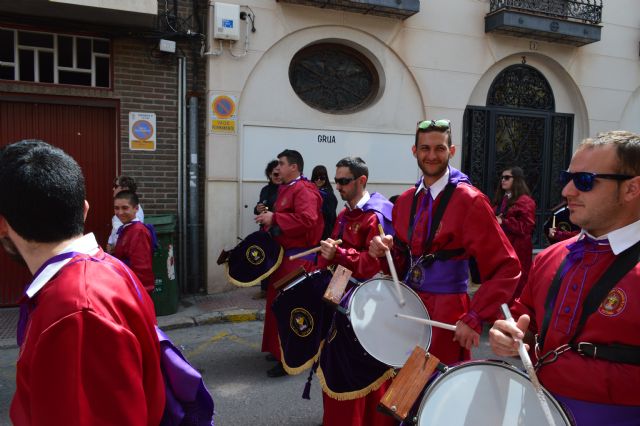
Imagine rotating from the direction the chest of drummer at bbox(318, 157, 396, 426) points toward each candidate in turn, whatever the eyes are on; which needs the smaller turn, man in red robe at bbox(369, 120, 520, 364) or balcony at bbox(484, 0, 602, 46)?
the man in red robe

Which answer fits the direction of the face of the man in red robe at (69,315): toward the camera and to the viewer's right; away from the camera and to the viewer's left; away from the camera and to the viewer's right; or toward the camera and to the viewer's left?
away from the camera and to the viewer's left

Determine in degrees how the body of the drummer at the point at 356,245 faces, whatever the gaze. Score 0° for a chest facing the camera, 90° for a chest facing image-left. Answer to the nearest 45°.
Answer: approximately 45°

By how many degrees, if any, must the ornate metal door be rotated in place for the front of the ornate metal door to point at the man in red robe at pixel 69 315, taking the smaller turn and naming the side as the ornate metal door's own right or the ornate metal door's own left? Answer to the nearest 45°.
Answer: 0° — it already faces them

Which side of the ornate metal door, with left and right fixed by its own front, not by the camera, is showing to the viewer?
front

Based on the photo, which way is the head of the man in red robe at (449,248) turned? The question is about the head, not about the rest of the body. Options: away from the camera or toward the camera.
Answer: toward the camera

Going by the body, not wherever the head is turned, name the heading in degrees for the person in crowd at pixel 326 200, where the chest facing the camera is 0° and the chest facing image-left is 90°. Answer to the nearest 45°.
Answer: approximately 45°

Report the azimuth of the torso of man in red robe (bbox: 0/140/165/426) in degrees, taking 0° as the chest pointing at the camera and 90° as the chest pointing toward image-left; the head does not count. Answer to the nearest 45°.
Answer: approximately 135°

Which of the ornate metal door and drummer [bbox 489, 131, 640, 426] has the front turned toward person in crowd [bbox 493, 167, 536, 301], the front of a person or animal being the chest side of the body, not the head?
the ornate metal door

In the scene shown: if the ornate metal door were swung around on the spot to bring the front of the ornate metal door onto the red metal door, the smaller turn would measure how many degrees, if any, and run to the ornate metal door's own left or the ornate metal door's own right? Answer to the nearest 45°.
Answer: approximately 45° to the ornate metal door's own right

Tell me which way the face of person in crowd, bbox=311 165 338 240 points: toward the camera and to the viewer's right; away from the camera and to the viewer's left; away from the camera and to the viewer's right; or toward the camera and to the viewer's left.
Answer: toward the camera and to the viewer's left

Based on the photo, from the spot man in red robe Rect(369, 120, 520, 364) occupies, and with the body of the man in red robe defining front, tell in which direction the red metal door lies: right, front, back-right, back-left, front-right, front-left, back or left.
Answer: right
